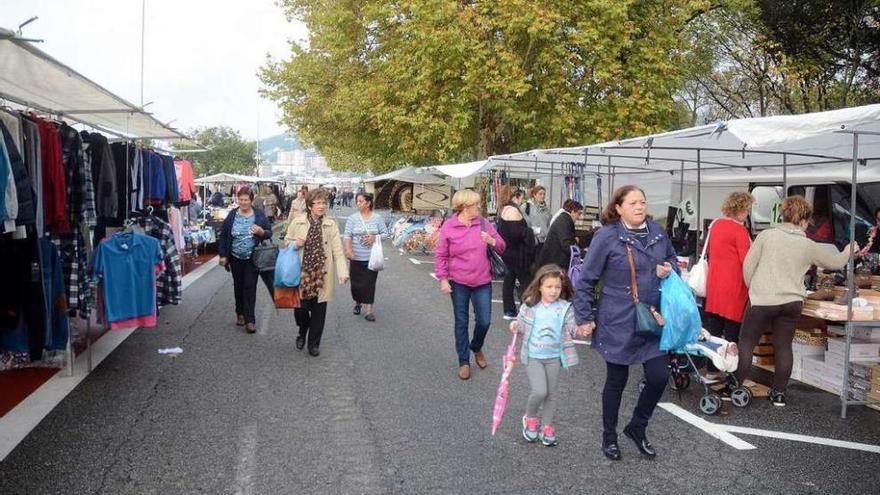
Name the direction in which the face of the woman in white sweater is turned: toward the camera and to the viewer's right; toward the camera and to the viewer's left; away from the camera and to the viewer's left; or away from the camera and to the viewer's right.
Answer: away from the camera and to the viewer's right

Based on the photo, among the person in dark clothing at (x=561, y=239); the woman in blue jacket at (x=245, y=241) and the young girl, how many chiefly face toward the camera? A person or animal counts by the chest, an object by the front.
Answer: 2

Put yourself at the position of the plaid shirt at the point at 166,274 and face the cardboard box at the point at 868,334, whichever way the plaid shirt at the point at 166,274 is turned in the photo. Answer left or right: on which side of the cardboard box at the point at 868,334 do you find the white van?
left

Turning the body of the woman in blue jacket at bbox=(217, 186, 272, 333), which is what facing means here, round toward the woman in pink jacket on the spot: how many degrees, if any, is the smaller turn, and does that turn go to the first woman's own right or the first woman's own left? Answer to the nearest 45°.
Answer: approximately 45° to the first woman's own left

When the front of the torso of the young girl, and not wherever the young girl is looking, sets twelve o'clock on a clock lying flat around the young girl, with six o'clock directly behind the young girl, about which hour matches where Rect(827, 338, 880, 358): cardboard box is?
The cardboard box is roughly at 8 o'clock from the young girl.

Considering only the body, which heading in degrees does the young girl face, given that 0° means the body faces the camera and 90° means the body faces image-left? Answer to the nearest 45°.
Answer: approximately 0°

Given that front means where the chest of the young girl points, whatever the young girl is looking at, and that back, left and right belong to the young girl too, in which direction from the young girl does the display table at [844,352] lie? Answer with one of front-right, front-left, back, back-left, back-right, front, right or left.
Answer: back-left

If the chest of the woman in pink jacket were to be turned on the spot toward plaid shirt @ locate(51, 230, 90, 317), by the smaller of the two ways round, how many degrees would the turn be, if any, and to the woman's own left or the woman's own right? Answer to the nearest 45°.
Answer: approximately 90° to the woman's own right

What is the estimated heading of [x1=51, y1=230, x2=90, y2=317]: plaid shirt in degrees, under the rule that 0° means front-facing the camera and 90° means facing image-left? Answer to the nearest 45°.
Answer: approximately 315°

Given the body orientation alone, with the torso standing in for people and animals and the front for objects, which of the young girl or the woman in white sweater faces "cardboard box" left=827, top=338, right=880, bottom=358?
the woman in white sweater
